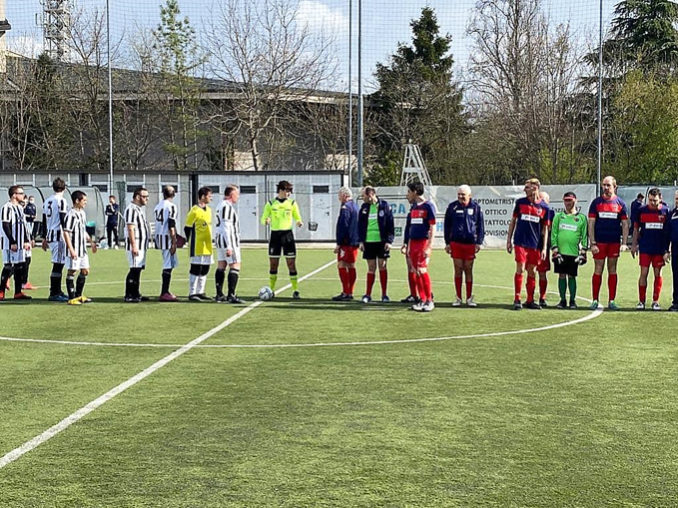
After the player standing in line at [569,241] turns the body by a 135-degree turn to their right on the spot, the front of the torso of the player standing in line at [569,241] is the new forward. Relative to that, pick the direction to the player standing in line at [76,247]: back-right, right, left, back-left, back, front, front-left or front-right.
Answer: front-left

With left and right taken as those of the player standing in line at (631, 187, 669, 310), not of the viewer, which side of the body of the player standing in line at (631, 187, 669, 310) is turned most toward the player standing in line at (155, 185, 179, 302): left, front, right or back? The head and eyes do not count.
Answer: right

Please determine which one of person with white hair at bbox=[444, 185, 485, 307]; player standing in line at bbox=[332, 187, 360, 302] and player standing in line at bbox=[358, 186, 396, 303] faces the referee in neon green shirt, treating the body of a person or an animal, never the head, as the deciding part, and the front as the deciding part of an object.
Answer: player standing in line at bbox=[332, 187, 360, 302]

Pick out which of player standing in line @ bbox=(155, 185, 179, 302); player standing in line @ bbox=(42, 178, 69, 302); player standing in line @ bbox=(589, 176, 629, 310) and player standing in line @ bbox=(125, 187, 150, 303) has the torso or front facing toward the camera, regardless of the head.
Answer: player standing in line @ bbox=(589, 176, 629, 310)

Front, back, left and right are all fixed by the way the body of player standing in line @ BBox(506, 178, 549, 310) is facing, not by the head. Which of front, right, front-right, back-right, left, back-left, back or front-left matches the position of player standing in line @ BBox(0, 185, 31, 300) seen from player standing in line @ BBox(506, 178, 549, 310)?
right

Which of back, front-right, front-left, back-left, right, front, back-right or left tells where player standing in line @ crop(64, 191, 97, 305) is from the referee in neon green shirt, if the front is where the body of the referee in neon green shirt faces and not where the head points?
right

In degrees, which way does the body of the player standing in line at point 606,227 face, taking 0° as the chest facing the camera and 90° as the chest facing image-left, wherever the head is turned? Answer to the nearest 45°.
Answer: approximately 0°

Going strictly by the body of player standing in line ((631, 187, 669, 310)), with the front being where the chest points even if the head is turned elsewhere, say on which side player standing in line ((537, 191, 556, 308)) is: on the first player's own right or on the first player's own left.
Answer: on the first player's own right

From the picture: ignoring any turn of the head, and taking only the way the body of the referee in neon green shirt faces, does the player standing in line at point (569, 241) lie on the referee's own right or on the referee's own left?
on the referee's own left

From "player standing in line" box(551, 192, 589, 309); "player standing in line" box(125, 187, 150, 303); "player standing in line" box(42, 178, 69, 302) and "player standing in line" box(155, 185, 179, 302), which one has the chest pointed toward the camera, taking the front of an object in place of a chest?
"player standing in line" box(551, 192, 589, 309)
